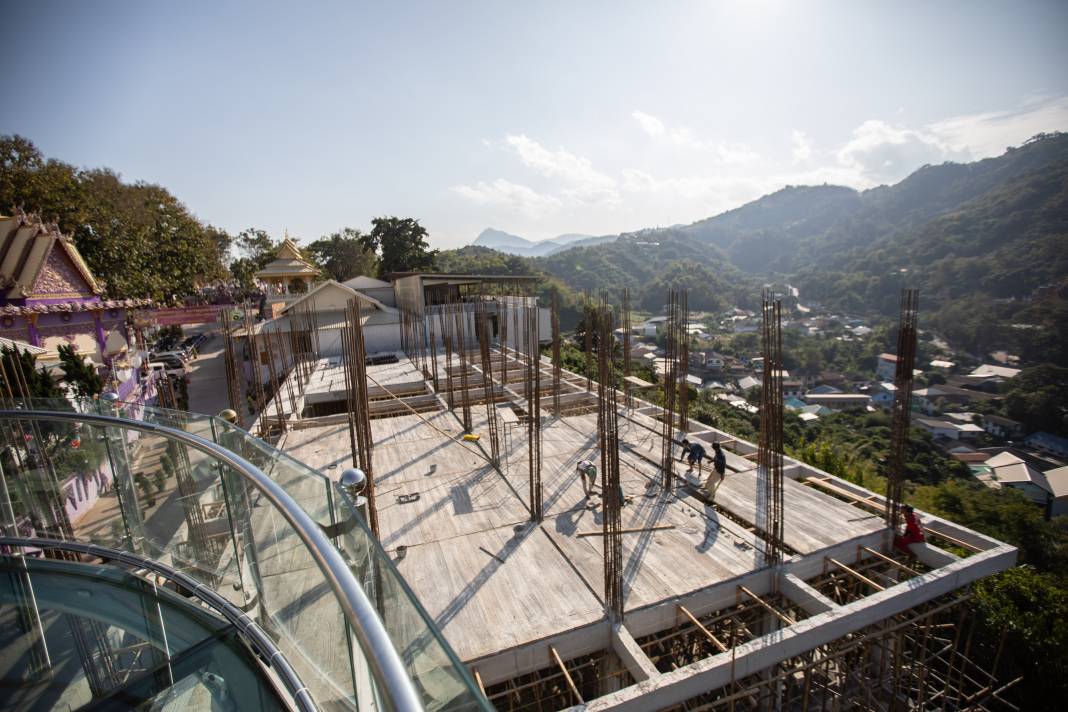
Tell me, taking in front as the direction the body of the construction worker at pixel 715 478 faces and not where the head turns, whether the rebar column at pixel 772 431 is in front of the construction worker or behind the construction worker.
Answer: behind

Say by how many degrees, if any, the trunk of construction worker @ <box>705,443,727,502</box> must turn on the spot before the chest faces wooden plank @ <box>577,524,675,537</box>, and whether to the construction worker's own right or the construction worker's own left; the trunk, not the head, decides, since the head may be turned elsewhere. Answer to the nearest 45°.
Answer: approximately 45° to the construction worker's own left

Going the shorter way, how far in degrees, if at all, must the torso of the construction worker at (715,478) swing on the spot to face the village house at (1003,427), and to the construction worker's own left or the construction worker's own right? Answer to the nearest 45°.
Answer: approximately 135° to the construction worker's own right

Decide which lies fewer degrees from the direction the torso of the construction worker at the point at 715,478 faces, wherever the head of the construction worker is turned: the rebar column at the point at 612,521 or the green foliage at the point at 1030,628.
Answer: the rebar column

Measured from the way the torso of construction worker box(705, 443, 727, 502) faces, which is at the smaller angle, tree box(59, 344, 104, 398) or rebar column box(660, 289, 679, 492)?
the tree

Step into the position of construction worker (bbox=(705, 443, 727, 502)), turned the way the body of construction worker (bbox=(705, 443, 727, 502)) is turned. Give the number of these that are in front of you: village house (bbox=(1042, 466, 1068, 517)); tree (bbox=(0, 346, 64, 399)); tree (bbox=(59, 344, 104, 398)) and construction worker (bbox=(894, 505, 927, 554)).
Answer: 2

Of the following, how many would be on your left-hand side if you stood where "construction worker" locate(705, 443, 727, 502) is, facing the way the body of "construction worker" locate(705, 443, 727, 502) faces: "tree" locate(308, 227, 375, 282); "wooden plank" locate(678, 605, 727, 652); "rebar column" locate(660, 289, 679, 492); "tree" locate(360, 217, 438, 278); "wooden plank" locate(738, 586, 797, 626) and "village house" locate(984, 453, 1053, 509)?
2

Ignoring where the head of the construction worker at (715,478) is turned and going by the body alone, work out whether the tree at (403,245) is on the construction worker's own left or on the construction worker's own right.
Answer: on the construction worker's own right

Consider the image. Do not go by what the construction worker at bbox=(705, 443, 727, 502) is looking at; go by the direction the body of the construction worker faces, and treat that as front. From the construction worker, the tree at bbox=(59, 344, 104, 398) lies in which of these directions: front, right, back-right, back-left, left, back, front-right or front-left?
front

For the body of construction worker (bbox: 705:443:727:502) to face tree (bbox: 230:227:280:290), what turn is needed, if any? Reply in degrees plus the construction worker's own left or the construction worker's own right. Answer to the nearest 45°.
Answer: approximately 45° to the construction worker's own right

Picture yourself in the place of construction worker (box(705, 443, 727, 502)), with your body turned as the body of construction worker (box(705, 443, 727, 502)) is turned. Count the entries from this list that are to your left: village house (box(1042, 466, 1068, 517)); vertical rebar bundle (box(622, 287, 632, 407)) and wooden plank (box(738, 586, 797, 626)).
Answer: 1

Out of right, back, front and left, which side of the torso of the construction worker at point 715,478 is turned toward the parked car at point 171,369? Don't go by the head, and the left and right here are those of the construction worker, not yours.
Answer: front

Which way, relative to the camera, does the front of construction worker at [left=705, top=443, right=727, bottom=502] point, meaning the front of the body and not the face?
to the viewer's left
